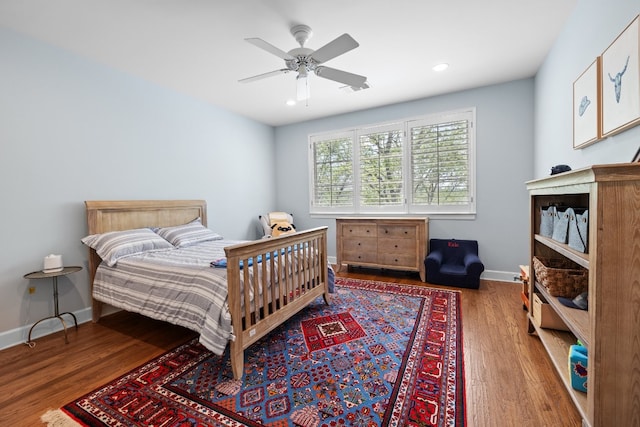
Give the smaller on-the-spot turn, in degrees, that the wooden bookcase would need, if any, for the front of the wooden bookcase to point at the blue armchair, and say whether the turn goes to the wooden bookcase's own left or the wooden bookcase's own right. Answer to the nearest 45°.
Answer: approximately 45° to the wooden bookcase's own right

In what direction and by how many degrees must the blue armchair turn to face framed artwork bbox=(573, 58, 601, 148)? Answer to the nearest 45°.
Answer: approximately 45° to its left

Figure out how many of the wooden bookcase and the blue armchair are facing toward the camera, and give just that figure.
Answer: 1

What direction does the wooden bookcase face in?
to the viewer's left

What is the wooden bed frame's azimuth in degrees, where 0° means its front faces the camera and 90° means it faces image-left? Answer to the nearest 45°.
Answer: approximately 315°

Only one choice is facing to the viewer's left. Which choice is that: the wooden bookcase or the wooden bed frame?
the wooden bookcase

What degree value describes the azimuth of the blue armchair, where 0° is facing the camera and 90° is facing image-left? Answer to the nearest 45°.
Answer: approximately 0°

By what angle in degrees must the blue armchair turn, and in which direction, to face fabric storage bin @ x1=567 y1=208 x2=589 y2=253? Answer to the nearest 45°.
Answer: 0° — it already faces it

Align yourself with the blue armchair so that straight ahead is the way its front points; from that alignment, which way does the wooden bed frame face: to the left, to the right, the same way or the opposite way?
to the left

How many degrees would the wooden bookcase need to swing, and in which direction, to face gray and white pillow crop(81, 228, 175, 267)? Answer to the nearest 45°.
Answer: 0° — it already faces it

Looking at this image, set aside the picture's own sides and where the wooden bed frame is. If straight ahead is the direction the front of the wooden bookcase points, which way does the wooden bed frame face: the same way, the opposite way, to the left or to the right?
the opposite way
